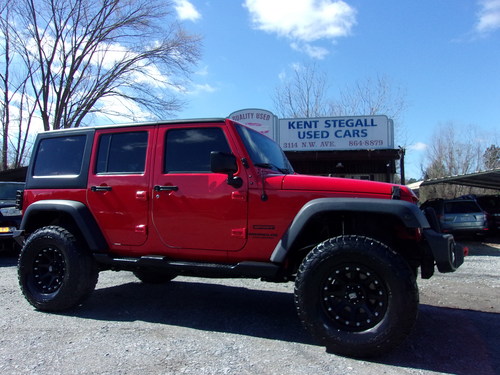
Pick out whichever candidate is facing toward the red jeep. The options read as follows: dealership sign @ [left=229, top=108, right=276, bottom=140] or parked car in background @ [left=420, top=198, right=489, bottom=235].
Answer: the dealership sign

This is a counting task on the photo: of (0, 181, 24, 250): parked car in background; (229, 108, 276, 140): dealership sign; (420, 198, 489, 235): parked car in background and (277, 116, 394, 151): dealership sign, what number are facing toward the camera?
3

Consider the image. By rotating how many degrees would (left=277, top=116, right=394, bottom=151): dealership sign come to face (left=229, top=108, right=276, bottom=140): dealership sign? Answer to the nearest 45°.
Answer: approximately 90° to its right

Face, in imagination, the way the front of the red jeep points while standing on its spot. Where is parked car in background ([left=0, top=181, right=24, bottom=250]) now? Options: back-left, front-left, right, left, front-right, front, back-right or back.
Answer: back

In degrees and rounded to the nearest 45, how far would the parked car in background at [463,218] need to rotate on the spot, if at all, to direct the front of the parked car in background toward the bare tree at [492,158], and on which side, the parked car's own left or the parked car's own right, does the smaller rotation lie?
approximately 45° to the parked car's own right

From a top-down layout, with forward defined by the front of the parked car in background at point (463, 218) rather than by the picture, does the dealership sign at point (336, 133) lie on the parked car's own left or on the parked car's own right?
on the parked car's own left

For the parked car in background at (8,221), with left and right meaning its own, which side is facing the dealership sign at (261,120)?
left

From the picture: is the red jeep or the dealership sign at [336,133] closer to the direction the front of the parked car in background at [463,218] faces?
the dealership sign

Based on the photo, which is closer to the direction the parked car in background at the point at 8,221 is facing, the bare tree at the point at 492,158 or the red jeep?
the red jeep

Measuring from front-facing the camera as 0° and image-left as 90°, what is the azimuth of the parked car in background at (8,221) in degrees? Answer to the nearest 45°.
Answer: approximately 0°

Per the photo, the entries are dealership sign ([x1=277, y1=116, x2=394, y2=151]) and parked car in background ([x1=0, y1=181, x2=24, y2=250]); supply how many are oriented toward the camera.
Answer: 2

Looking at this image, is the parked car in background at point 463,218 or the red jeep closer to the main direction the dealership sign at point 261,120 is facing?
the red jeep

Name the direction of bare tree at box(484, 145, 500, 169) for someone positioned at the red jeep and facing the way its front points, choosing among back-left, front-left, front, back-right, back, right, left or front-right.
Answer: left
